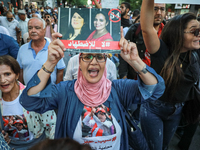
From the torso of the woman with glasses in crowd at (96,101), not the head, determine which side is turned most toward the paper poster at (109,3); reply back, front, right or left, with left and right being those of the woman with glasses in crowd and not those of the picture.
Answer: back

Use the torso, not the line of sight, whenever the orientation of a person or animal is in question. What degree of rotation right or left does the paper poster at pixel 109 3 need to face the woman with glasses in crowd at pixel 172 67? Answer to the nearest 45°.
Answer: approximately 45° to its left

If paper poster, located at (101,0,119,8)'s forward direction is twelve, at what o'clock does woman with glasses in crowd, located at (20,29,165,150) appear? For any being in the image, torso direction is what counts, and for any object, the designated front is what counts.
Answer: The woman with glasses in crowd is roughly at 12 o'clock from the paper poster.

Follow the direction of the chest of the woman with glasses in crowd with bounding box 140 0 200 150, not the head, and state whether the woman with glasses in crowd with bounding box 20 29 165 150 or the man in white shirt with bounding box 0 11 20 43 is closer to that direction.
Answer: the woman with glasses in crowd

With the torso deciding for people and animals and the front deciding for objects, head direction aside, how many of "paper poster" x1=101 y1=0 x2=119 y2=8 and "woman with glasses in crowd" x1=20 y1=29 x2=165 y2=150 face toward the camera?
2

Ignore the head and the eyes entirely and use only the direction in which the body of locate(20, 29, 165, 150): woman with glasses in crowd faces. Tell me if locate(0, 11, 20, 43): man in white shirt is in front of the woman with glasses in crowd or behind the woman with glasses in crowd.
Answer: behind

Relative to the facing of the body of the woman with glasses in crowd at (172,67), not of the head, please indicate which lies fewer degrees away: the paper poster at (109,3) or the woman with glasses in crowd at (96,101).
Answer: the woman with glasses in crowd
